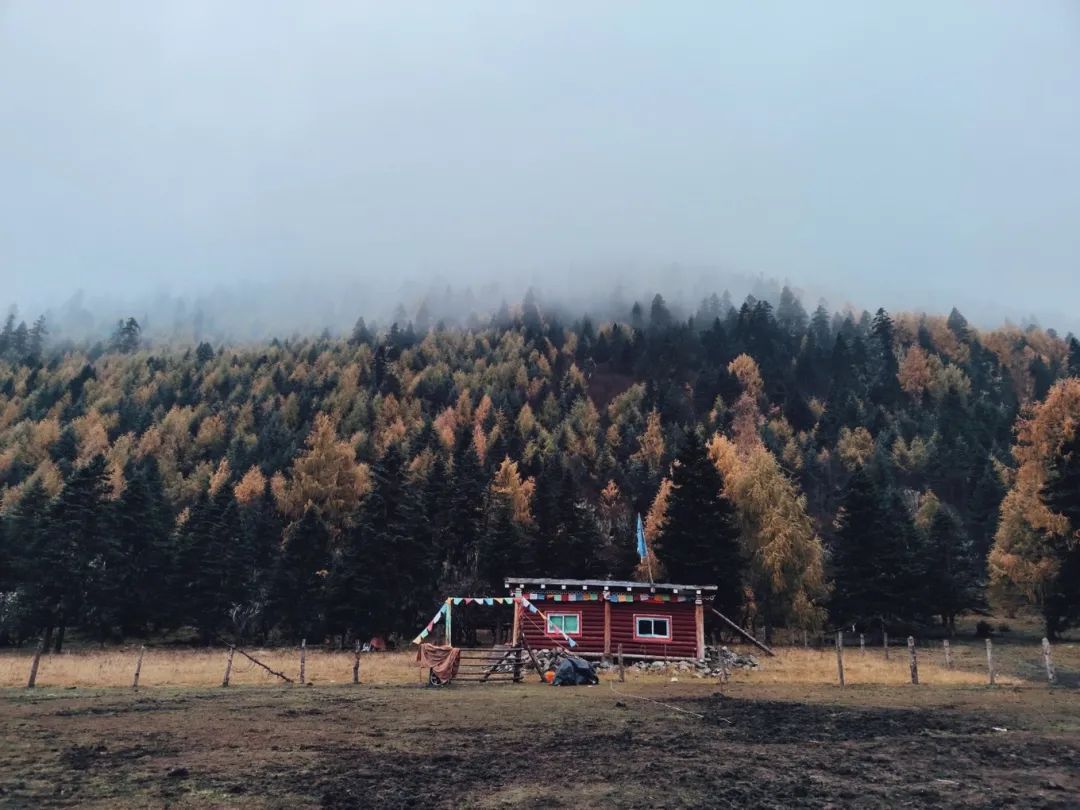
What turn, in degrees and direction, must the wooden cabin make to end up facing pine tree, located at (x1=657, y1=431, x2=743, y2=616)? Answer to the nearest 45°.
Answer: approximately 135° to its left

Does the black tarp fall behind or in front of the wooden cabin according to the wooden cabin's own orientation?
in front

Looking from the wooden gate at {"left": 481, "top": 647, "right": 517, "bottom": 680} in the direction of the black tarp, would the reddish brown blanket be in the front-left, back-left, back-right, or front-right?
back-right

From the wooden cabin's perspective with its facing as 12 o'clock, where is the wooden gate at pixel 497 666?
The wooden gate is roughly at 1 o'clock from the wooden cabin.

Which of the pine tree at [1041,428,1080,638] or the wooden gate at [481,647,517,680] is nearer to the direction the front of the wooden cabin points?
the wooden gate

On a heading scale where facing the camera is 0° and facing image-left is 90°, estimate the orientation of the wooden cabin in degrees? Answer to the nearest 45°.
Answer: approximately 0°

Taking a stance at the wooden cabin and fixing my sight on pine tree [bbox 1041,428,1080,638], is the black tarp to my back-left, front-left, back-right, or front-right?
back-right

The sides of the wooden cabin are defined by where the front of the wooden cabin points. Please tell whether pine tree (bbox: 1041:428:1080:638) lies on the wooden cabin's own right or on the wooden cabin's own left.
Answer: on the wooden cabin's own left

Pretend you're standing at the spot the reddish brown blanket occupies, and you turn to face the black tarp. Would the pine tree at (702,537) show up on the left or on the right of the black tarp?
left

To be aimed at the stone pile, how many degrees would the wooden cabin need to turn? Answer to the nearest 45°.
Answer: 0° — it already faces it

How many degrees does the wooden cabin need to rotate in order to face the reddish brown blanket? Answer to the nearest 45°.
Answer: approximately 45° to its right
